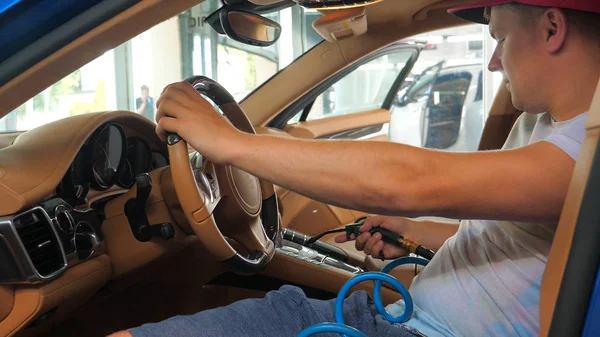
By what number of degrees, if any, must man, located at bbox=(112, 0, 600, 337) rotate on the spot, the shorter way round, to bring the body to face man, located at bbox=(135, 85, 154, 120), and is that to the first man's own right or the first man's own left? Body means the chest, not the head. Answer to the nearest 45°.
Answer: approximately 45° to the first man's own right

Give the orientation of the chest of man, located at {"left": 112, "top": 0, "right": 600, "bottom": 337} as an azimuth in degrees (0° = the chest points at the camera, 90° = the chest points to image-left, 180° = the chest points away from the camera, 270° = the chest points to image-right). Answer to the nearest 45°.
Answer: approximately 90°

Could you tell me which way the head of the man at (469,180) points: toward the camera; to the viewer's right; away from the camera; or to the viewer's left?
to the viewer's left
